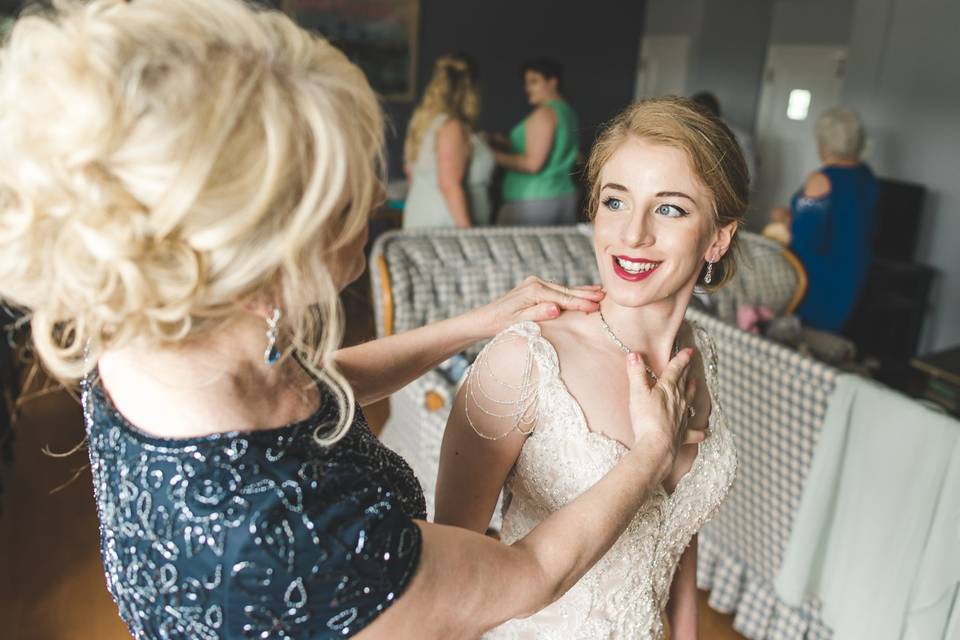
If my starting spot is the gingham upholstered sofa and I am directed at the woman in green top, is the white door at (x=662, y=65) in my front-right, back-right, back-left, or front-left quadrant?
front-right

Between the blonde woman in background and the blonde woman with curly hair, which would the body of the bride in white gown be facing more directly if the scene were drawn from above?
the blonde woman with curly hair

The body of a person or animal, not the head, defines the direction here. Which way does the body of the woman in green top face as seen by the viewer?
to the viewer's left

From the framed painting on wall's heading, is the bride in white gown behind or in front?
in front

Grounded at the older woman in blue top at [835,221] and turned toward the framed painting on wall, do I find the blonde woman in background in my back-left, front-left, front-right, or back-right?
front-left

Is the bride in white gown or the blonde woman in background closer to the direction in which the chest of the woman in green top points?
the blonde woman in background

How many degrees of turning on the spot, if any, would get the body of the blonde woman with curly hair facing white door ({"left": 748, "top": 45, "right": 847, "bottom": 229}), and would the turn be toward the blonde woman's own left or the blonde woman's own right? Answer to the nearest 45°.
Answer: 0° — they already face it

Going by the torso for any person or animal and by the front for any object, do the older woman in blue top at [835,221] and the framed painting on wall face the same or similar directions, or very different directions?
very different directions

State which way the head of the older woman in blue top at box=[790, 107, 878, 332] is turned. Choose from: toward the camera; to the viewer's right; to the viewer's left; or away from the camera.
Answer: away from the camera

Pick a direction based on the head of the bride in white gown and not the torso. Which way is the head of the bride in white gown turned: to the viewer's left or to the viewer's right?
to the viewer's left

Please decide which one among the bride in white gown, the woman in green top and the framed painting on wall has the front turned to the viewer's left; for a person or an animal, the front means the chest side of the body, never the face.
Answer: the woman in green top

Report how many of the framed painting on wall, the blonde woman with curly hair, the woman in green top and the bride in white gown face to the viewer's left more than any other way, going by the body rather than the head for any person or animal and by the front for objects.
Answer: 1

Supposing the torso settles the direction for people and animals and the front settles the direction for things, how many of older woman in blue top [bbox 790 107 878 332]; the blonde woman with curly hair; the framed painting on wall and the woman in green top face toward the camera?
1

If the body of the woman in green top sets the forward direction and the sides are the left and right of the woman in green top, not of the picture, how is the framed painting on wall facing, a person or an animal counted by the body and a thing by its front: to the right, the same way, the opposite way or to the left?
to the left

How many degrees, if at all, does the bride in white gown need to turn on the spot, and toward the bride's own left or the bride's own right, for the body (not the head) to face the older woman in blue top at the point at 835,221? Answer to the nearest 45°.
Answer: approximately 135° to the bride's own left

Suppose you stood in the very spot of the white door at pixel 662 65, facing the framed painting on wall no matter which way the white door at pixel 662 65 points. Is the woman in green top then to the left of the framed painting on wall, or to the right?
left

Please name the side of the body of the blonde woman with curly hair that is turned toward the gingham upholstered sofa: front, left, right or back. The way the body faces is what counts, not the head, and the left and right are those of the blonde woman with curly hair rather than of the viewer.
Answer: front

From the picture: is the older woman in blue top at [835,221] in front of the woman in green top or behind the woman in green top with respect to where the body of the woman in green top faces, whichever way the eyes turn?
behind

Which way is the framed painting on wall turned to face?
toward the camera
